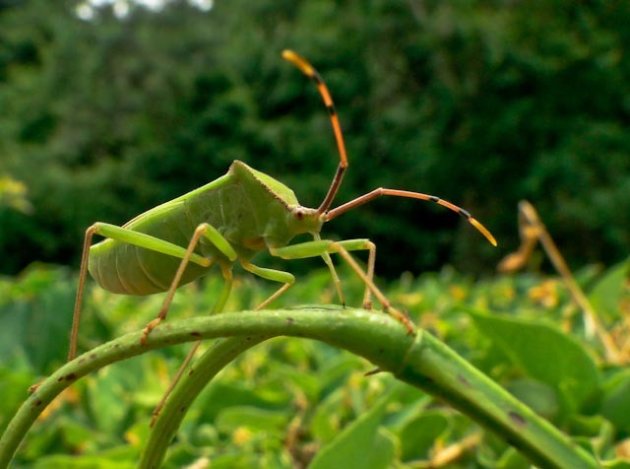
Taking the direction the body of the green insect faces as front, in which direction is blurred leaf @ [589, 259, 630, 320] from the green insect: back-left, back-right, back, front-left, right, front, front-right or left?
front-left

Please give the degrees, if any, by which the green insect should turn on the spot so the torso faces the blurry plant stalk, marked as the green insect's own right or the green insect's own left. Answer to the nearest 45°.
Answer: approximately 45° to the green insect's own left

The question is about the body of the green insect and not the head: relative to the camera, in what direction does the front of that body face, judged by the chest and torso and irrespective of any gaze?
to the viewer's right
